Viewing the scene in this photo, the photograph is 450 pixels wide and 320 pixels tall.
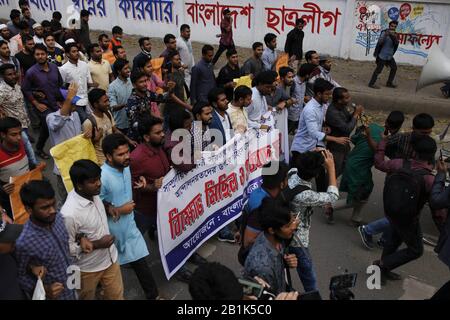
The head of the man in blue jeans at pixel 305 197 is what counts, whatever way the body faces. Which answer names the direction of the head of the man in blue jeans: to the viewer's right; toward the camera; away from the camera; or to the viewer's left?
away from the camera

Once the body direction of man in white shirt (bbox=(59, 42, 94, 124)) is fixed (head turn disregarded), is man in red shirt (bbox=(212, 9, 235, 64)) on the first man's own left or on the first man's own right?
on the first man's own left

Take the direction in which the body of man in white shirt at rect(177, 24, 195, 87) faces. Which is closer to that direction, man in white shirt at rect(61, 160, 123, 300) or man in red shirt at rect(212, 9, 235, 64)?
the man in white shirt

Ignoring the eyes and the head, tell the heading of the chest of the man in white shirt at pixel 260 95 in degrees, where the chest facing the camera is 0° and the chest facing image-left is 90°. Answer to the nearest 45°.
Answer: approximately 315°

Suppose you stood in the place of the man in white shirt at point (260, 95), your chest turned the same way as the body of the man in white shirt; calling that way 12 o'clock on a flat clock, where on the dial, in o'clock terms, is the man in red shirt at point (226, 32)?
The man in red shirt is roughly at 7 o'clock from the man in white shirt.
